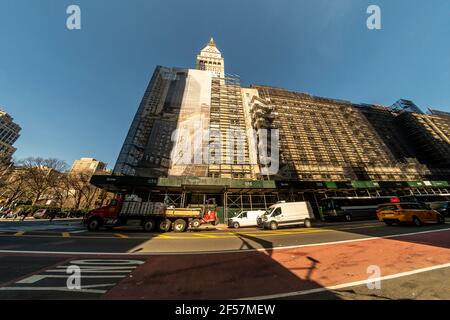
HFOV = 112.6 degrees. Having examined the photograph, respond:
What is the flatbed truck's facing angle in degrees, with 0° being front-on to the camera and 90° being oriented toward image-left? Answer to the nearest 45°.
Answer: approximately 90°

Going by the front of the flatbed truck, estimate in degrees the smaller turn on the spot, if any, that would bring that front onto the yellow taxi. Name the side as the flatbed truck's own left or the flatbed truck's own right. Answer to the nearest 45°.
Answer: approximately 135° to the flatbed truck's own left

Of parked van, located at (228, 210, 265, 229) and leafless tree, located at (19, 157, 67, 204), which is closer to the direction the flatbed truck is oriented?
the leafless tree

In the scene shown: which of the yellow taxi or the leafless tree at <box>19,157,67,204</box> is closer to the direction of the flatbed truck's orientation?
the leafless tree

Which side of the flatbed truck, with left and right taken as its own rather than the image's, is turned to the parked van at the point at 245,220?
back

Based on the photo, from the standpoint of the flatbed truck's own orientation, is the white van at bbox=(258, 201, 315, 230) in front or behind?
behind

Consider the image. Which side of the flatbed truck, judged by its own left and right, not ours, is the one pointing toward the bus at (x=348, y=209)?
back

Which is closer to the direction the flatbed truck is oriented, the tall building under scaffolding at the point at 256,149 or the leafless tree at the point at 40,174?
the leafless tree

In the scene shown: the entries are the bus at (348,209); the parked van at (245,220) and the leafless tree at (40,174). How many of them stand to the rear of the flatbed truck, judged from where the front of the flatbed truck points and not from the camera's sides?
2
